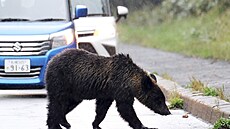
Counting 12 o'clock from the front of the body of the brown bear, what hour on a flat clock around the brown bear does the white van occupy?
The white van is roughly at 9 o'clock from the brown bear.

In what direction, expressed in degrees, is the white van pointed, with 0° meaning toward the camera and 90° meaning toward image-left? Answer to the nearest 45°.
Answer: approximately 0°

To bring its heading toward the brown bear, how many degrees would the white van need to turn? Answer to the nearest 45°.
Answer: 0° — it already faces it

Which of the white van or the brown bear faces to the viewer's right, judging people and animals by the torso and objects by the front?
the brown bear

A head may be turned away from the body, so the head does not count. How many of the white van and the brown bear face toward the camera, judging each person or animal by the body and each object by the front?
1

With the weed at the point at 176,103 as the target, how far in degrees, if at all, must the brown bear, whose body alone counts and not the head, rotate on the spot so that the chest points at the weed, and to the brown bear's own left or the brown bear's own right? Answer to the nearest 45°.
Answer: approximately 45° to the brown bear's own left

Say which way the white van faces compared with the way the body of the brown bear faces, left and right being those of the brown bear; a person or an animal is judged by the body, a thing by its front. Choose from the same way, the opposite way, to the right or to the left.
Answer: to the right

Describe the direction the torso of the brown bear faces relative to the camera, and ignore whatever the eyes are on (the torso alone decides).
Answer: to the viewer's right
